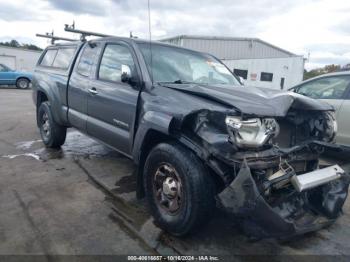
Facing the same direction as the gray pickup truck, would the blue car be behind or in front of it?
behind

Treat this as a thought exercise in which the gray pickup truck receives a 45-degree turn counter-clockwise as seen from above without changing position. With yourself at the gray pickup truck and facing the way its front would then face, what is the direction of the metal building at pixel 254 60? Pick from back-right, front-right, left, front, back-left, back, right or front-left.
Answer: left

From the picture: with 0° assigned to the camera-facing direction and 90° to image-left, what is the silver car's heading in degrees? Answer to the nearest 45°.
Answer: approximately 90°

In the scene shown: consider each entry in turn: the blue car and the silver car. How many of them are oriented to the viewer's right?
1

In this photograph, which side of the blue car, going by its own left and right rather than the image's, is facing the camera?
right

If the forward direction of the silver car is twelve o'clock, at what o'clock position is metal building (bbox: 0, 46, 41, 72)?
The metal building is roughly at 1 o'clock from the silver car.

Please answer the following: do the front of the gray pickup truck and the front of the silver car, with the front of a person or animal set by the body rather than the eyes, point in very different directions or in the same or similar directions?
very different directions

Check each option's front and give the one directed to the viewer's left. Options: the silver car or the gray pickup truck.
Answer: the silver car

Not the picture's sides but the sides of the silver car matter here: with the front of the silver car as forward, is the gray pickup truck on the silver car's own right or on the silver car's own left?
on the silver car's own left
